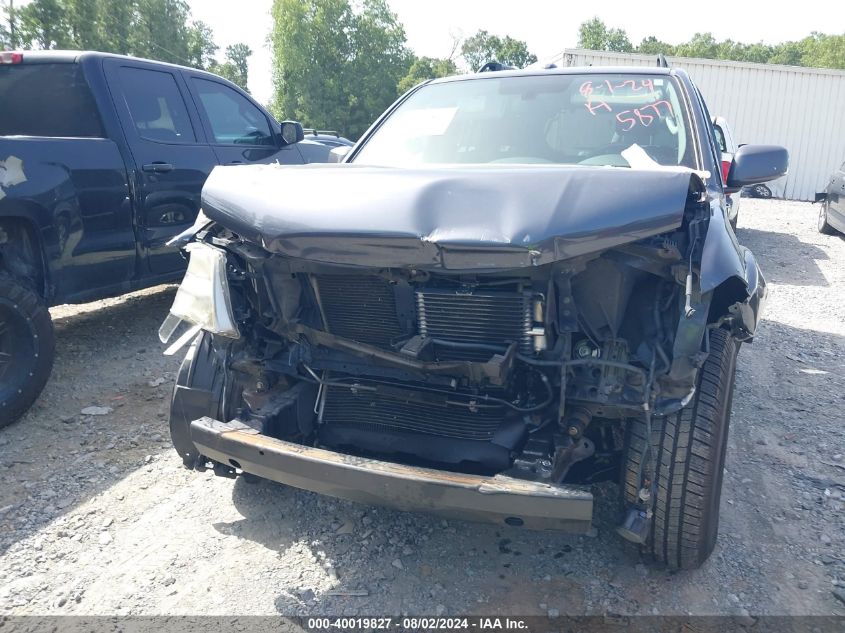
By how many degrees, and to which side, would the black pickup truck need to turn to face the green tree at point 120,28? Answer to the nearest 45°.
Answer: approximately 45° to its left

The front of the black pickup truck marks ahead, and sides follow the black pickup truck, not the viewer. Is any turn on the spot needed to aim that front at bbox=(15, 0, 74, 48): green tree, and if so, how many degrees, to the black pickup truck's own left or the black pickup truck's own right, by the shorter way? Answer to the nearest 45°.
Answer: approximately 45° to the black pickup truck's own left

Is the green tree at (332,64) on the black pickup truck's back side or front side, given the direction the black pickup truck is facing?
on the front side

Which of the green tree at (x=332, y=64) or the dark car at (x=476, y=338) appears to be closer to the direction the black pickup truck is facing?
the green tree

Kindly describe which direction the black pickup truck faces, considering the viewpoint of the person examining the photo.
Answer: facing away from the viewer and to the right of the viewer

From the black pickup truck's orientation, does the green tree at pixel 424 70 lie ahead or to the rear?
ahead

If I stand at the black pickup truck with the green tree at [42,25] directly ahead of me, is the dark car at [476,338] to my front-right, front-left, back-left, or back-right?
back-right

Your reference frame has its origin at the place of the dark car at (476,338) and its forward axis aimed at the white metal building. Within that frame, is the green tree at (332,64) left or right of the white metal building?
left

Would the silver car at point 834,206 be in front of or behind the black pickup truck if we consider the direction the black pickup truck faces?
in front
